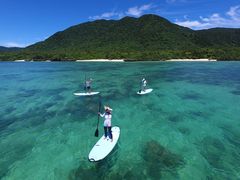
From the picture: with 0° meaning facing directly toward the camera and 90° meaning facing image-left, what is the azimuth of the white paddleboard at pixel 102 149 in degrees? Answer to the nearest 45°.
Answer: approximately 45°
